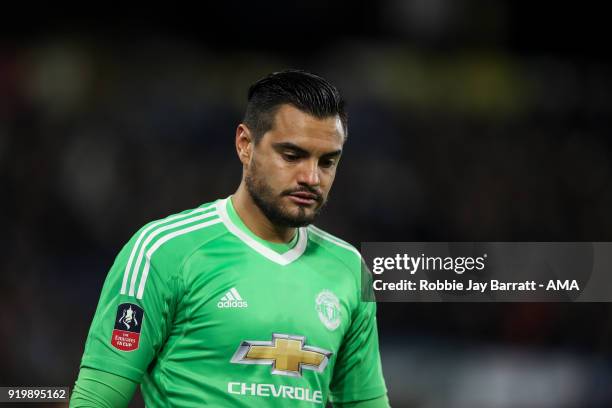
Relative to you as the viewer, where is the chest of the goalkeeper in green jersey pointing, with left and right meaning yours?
facing the viewer and to the right of the viewer

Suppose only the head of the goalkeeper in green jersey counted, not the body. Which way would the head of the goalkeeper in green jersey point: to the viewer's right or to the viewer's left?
to the viewer's right
